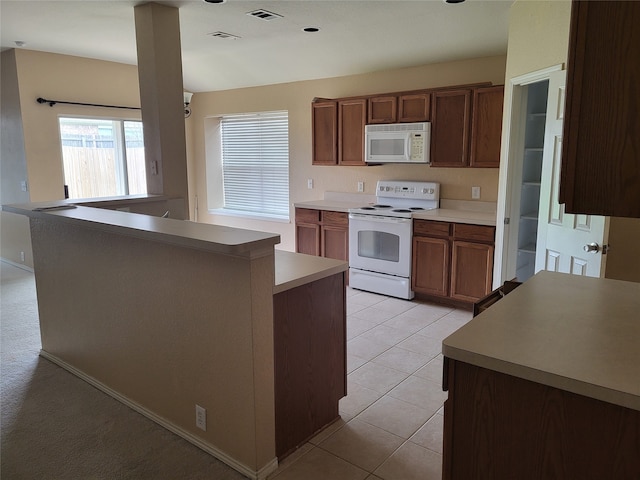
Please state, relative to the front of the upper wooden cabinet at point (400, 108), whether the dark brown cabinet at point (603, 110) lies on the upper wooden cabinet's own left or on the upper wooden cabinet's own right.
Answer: on the upper wooden cabinet's own left

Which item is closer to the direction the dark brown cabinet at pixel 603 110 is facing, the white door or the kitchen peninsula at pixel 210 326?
the kitchen peninsula

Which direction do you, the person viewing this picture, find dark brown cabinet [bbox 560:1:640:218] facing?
facing to the left of the viewer

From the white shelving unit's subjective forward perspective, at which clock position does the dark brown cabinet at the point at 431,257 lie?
The dark brown cabinet is roughly at 1 o'clock from the white shelving unit.

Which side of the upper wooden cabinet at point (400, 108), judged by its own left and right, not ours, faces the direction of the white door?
left

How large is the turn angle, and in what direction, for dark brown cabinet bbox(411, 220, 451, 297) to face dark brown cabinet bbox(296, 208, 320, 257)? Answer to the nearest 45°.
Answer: approximately 90° to its right

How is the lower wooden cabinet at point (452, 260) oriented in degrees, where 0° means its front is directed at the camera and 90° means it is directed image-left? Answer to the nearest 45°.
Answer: approximately 45°

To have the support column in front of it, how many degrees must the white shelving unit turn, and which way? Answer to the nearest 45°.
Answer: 0° — it already faces it

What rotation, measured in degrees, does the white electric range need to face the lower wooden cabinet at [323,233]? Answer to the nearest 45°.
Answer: approximately 90° to its right

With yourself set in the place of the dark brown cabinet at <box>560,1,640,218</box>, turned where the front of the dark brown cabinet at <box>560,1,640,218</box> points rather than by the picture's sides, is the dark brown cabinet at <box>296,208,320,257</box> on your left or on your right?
on your right
